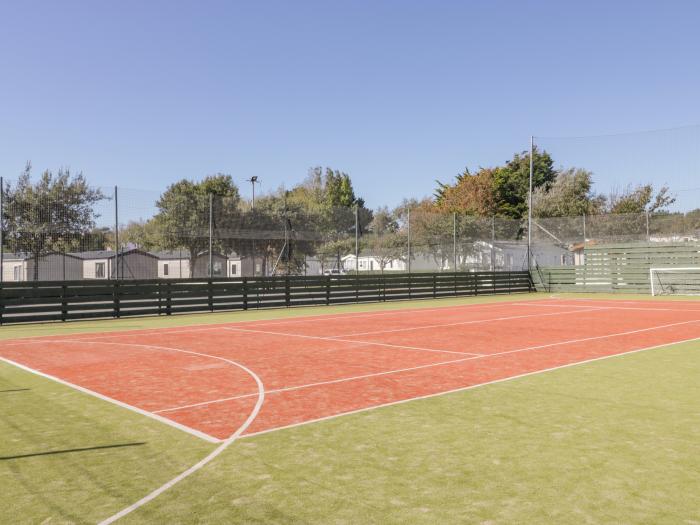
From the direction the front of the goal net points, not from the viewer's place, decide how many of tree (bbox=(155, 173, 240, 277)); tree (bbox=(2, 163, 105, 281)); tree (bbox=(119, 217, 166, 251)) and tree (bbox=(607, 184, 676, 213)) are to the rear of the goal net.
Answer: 1

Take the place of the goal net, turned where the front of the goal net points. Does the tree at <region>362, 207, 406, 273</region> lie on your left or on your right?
on your right

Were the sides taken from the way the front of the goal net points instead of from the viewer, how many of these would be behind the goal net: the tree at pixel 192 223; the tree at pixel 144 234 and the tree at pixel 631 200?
1

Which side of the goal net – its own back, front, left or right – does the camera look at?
front

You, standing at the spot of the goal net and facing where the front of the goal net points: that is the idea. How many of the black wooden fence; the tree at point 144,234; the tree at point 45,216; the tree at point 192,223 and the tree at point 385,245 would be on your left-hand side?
0

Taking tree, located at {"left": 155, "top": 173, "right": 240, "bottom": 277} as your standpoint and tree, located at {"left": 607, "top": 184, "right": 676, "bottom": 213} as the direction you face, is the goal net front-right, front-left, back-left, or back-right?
front-right

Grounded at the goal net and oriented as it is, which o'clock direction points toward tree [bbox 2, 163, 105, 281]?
The tree is roughly at 1 o'clock from the goal net.

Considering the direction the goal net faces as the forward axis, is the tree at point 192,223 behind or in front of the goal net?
in front

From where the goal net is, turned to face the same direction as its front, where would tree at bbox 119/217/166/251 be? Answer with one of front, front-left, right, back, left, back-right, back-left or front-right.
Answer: front-right
